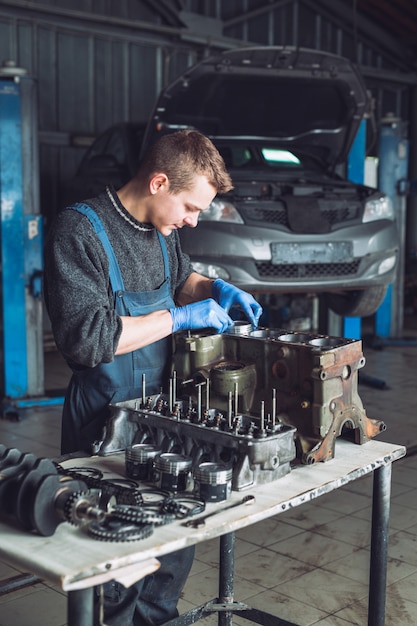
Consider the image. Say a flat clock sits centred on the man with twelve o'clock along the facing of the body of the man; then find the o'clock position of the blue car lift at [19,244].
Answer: The blue car lift is roughly at 7 o'clock from the man.

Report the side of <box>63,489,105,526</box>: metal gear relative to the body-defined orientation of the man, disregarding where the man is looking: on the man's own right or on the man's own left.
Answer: on the man's own right

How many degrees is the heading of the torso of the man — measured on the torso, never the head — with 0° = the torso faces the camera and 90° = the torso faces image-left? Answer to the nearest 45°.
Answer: approximately 315°
